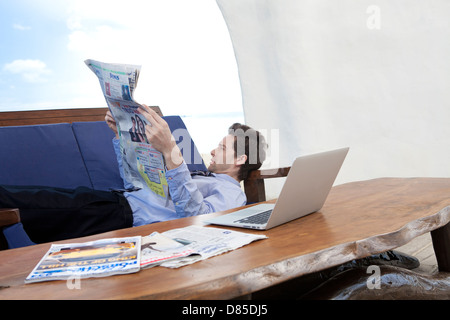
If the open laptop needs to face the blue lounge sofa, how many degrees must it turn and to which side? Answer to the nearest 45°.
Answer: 0° — it already faces it

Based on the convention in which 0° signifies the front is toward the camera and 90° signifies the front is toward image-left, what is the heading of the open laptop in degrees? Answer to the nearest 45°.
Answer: approximately 135°

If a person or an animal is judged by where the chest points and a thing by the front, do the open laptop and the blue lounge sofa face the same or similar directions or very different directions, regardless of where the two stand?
very different directions

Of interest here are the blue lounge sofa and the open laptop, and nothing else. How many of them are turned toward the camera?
1

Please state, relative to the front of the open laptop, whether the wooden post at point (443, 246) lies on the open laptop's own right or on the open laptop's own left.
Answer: on the open laptop's own right

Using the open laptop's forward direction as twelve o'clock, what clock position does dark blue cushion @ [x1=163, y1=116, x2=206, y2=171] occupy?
The dark blue cushion is roughly at 1 o'clock from the open laptop.

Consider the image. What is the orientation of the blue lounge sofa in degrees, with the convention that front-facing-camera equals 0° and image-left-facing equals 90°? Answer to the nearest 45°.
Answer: approximately 0°
